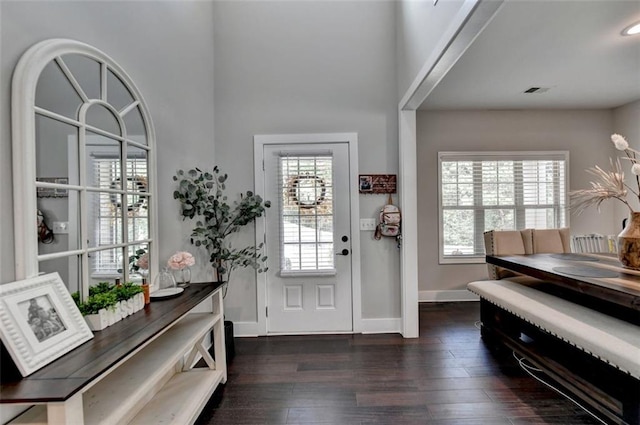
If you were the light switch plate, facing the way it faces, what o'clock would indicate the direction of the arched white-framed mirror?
The arched white-framed mirror is roughly at 1 o'clock from the light switch plate.

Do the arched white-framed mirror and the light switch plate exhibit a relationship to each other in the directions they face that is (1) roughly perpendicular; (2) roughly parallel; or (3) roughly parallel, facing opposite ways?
roughly perpendicular

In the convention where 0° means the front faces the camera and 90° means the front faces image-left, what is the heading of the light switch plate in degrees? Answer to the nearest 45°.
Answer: approximately 0°

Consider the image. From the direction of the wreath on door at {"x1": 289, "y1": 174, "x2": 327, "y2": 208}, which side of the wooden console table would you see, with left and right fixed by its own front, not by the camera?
left

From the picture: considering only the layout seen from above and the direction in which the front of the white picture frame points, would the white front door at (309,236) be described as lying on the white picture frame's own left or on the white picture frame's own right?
on the white picture frame's own left
